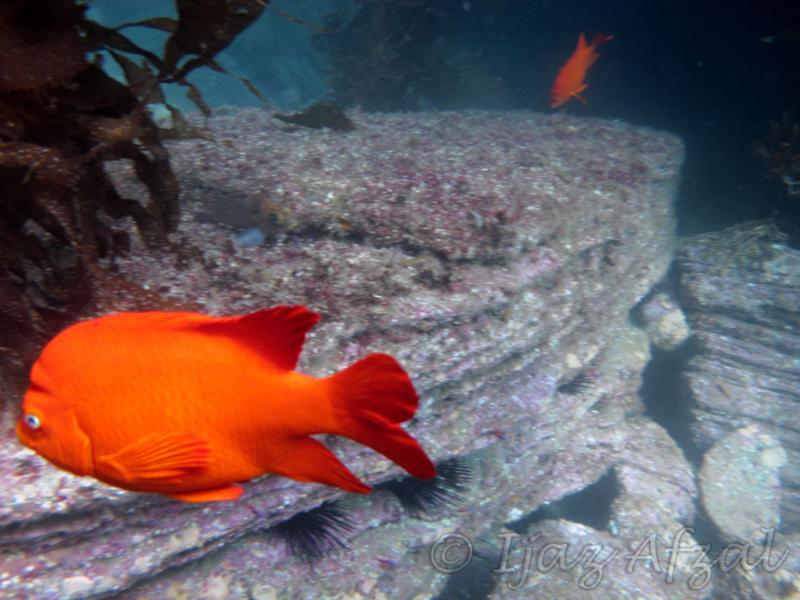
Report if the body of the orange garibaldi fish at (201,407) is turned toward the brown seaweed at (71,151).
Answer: no

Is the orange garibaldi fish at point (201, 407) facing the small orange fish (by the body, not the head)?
no

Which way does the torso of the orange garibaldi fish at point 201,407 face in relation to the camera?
to the viewer's left

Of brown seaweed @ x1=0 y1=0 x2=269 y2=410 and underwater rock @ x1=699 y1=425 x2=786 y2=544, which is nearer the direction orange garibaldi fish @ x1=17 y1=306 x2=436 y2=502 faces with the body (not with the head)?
the brown seaweed

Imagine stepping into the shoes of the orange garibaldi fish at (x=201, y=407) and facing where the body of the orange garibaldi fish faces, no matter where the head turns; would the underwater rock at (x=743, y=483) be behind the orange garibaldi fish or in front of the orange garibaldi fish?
behind
